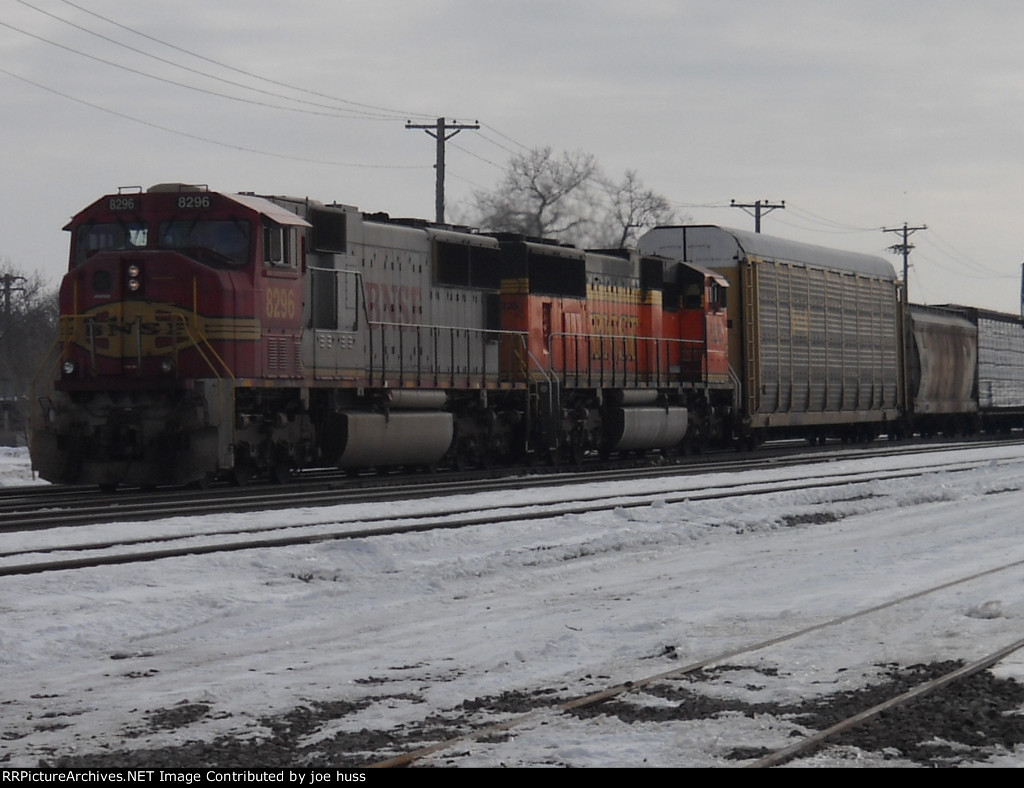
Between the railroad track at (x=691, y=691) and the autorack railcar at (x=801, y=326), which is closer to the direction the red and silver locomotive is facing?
the railroad track

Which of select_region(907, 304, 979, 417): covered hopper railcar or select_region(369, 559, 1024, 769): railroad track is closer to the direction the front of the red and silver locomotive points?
the railroad track

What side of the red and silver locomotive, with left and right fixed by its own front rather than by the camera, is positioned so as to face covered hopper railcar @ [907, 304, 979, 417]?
back

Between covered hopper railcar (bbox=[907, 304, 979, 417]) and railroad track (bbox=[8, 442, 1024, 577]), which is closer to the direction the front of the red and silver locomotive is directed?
the railroad track

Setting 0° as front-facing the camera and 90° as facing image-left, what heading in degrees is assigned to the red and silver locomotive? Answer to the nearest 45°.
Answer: approximately 45°

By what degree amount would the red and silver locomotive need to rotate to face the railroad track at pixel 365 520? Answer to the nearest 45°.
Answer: approximately 45° to its left

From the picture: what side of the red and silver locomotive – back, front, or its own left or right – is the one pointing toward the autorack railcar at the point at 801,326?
back

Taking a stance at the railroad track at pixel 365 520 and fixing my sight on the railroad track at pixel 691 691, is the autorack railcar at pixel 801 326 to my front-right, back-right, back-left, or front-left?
back-left

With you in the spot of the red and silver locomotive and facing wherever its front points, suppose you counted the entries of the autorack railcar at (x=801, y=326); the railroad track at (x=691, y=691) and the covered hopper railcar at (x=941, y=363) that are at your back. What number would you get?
2

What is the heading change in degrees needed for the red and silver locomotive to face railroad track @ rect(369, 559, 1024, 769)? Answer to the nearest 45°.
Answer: approximately 45° to its left
